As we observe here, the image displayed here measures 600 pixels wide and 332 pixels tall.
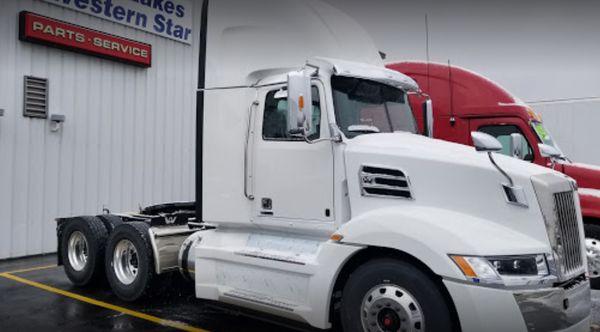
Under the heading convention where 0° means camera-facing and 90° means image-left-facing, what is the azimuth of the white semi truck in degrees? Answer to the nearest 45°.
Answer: approximately 315°

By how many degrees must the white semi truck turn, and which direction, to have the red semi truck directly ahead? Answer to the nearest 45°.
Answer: approximately 90° to its left

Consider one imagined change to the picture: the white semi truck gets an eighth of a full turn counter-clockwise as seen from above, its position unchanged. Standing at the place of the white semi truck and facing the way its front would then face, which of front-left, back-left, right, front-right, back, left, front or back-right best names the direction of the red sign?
back-left

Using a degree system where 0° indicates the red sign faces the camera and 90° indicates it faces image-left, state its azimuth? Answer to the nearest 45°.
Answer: approximately 315°
